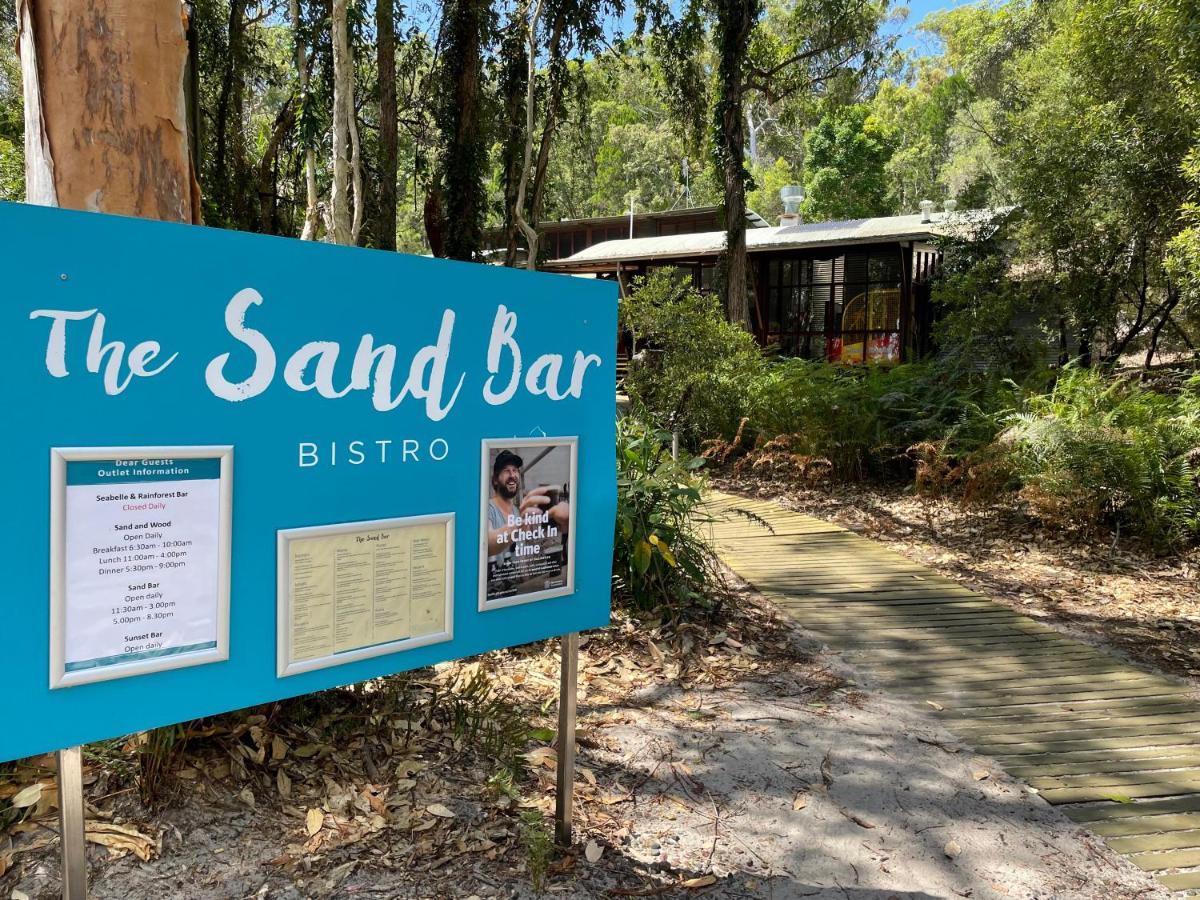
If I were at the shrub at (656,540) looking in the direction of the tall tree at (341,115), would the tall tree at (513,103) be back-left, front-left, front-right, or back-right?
front-right

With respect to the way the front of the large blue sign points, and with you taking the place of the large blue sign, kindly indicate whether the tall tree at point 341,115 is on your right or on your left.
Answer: on your left

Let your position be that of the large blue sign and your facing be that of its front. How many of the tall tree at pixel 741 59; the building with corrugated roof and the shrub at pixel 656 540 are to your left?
3

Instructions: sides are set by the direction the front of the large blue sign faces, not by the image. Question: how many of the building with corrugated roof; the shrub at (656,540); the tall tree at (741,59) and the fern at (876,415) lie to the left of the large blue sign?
4

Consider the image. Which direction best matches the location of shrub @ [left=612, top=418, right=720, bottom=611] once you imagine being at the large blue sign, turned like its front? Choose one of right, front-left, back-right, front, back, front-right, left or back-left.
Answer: left

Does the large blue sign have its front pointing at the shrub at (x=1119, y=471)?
no

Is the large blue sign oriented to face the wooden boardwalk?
no

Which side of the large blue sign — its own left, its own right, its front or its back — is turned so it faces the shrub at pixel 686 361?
left

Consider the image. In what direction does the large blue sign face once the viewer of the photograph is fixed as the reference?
facing the viewer and to the right of the viewer

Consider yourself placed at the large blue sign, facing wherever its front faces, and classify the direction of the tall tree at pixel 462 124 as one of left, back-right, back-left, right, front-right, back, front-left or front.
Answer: back-left

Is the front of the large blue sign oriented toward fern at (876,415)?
no

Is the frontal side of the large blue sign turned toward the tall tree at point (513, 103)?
no

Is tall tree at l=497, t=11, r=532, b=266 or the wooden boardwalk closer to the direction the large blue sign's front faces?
the wooden boardwalk
